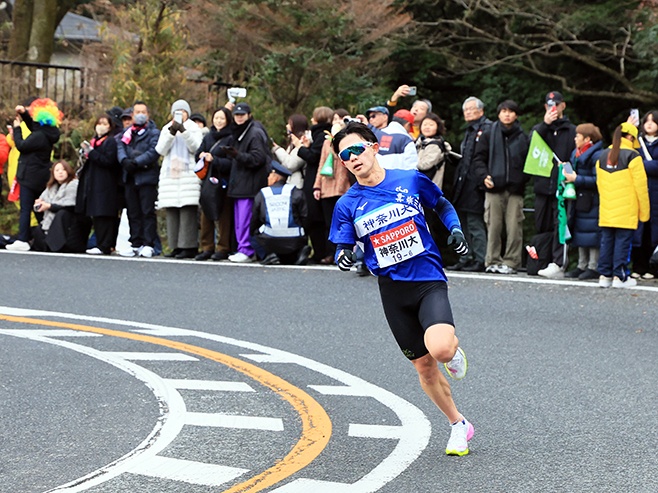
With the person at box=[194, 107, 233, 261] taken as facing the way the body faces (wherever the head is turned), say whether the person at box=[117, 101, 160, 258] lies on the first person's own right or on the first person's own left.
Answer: on the first person's own right

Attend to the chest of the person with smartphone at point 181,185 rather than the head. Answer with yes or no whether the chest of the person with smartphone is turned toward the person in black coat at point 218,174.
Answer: no

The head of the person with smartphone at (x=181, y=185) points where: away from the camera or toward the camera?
toward the camera

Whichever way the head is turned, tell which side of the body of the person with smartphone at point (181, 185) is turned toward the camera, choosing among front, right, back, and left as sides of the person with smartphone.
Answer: front

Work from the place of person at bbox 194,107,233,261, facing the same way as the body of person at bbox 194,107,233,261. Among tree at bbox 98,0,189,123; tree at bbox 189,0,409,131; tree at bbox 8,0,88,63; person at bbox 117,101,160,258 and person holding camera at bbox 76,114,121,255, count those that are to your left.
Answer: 0

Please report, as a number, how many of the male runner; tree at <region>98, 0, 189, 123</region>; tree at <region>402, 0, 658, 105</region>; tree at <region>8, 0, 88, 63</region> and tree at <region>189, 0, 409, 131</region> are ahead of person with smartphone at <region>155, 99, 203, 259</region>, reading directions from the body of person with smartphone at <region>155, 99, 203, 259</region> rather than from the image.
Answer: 1

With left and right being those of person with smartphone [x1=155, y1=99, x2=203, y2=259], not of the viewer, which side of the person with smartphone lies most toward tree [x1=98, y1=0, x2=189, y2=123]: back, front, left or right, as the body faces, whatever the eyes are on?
back

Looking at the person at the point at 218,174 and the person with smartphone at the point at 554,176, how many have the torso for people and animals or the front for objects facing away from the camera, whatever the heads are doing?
0

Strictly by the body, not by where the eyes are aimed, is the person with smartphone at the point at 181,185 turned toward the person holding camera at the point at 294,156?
no

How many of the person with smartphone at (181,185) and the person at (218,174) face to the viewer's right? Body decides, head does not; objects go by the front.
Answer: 0

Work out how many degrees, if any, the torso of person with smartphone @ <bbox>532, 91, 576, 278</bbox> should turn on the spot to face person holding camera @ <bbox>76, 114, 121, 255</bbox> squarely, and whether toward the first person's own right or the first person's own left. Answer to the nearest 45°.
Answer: approximately 45° to the first person's own right

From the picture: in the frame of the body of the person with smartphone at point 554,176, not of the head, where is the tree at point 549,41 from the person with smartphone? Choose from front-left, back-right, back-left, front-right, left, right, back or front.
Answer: back-right

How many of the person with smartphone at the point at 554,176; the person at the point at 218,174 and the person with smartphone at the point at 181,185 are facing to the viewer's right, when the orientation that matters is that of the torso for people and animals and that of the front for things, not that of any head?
0

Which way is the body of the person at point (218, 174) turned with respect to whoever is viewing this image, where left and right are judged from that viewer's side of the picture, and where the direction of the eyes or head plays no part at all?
facing the viewer and to the left of the viewer

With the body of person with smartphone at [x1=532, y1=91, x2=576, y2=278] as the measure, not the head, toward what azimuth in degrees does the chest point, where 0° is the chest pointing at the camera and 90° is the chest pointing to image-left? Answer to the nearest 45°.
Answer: approximately 45°

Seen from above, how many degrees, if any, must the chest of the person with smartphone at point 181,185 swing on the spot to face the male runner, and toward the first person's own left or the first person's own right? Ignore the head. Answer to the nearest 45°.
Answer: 0° — they already face them

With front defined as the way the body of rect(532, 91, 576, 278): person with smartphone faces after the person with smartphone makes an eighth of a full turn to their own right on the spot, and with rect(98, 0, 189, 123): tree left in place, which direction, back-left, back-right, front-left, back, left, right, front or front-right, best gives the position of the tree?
front-right

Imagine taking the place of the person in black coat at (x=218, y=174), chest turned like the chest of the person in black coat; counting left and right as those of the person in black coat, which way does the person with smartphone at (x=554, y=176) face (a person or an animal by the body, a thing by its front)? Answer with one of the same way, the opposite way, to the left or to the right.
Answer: the same way

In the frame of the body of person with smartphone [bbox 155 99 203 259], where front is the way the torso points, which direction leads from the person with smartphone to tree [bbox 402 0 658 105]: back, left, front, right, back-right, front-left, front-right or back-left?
back-left

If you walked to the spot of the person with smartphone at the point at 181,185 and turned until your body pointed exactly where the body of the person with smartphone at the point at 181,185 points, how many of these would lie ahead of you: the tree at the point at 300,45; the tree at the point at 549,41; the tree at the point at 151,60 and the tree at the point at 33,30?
0
